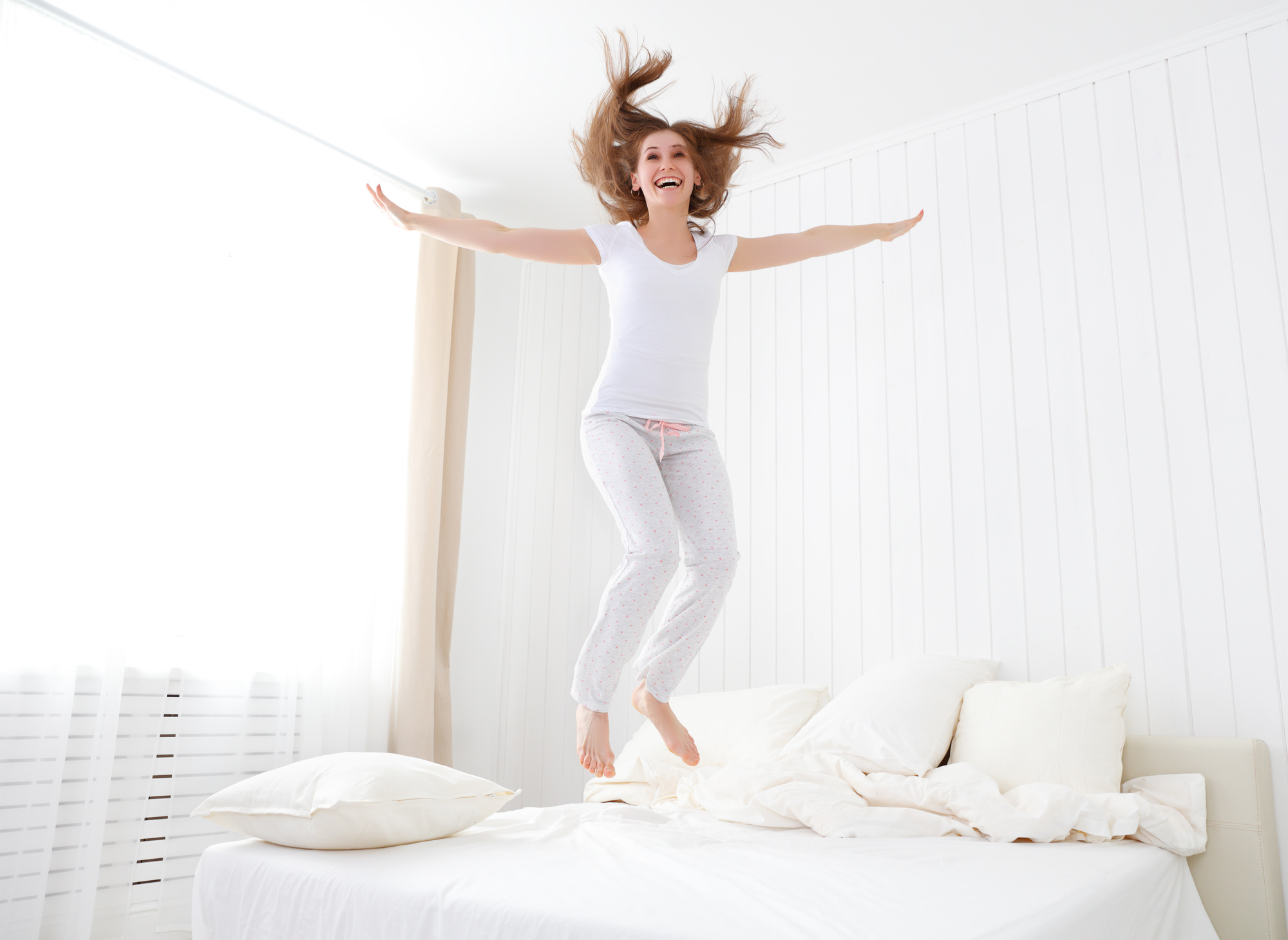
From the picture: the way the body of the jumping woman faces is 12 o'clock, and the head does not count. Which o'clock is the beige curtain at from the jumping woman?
The beige curtain is roughly at 5 o'clock from the jumping woman.

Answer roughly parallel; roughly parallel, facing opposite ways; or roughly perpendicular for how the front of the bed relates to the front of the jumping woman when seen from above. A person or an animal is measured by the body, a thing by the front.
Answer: roughly perpendicular

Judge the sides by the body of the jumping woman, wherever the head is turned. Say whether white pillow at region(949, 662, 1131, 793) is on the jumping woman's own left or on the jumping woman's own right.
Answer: on the jumping woman's own left

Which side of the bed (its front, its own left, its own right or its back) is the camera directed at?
left

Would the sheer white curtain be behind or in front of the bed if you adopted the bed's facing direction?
in front

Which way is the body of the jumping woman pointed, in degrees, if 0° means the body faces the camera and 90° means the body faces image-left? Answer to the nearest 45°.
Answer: approximately 0°

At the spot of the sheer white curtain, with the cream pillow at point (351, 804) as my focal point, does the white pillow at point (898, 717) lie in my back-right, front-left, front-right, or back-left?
front-left

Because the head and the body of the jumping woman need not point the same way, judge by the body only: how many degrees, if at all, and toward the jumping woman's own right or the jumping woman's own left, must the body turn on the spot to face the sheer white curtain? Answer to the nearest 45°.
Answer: approximately 135° to the jumping woman's own right

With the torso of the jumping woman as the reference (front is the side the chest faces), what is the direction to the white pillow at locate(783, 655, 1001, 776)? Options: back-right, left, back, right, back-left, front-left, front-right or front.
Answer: back-left
